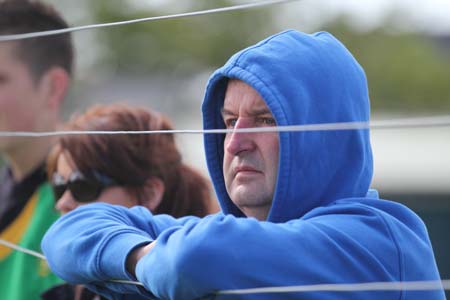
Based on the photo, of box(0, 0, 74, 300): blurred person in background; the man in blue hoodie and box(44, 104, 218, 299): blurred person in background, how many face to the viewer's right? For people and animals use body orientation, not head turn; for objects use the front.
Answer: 0

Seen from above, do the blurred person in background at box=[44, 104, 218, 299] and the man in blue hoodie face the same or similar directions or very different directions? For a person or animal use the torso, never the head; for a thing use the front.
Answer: same or similar directions

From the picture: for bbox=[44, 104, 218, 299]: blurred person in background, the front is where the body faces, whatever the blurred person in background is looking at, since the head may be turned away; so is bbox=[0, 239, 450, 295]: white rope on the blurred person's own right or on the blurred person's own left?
on the blurred person's own left

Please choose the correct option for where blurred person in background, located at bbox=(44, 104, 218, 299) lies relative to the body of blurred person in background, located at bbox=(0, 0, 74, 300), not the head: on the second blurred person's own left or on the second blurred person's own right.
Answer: on the second blurred person's own left

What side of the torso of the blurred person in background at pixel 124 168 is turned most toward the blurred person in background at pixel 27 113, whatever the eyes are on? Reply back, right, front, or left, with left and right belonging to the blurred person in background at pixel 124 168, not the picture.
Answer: right

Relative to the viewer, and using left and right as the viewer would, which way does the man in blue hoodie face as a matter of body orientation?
facing the viewer and to the left of the viewer

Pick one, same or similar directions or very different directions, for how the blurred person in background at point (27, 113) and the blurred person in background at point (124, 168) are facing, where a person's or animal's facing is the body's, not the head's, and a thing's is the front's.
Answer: same or similar directions

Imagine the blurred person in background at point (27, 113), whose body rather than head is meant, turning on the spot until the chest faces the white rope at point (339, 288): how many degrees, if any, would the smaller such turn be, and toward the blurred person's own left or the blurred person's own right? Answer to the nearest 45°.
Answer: approximately 45° to the blurred person's own left

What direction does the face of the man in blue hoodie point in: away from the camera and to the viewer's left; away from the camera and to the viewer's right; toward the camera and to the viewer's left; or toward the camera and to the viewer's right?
toward the camera and to the viewer's left
